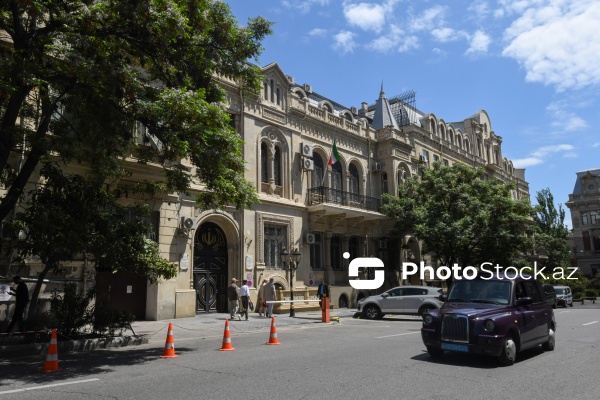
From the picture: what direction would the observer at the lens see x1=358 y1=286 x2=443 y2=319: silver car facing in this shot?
facing to the left of the viewer

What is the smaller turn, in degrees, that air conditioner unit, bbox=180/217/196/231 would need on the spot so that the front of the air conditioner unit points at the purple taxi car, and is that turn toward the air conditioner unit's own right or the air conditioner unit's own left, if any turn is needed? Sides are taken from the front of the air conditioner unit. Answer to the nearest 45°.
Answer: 0° — it already faces it

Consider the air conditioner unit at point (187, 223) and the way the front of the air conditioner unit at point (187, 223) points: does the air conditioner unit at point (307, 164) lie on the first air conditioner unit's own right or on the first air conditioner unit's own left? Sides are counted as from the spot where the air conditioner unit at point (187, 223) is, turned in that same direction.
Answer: on the first air conditioner unit's own left

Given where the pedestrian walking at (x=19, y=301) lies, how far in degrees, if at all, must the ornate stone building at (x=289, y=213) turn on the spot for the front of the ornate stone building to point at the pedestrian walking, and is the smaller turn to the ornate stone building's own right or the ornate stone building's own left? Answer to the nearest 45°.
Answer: approximately 90° to the ornate stone building's own right

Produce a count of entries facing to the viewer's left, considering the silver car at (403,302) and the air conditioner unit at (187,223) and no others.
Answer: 1

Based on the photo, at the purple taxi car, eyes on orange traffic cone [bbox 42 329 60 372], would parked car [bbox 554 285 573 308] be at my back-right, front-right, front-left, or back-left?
back-right

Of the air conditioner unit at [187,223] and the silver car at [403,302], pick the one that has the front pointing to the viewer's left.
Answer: the silver car

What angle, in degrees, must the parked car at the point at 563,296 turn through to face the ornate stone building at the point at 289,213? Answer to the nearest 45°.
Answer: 0° — it already faces it

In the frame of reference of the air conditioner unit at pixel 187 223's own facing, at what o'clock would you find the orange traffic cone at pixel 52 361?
The orange traffic cone is roughly at 2 o'clock from the air conditioner unit.
